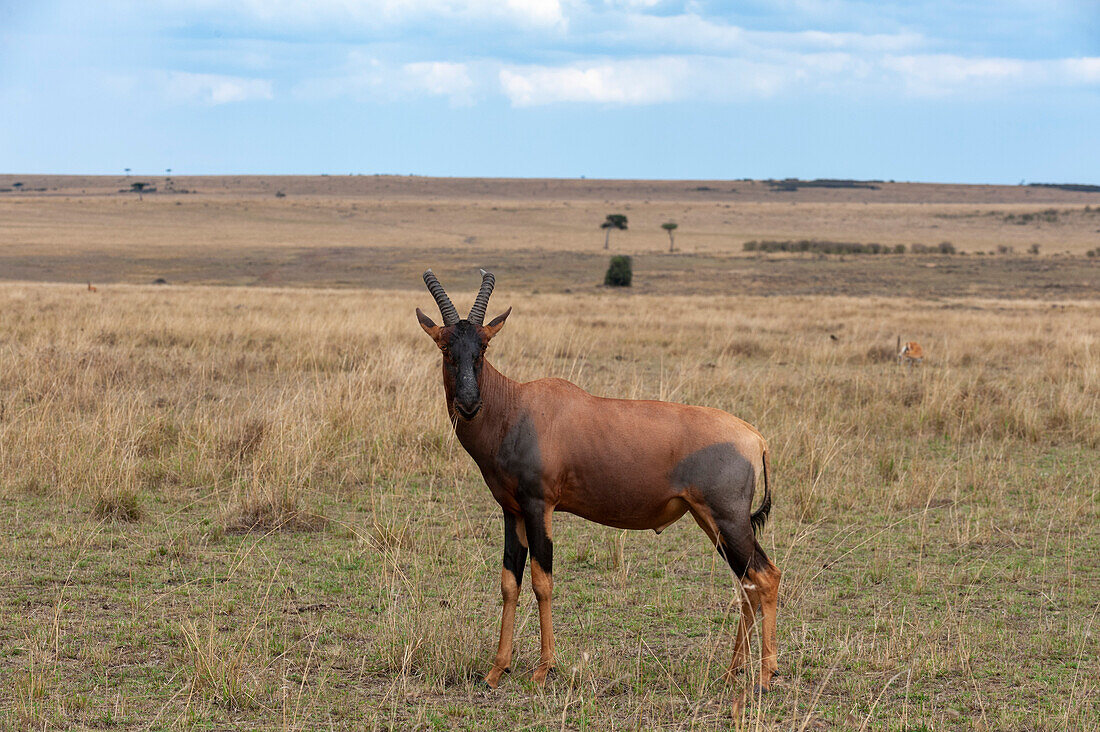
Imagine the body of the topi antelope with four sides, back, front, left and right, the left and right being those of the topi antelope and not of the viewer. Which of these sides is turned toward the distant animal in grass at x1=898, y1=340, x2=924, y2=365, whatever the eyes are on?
right

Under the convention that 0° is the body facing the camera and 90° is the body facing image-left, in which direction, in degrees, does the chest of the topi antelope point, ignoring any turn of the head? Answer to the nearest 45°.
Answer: approximately 90°
